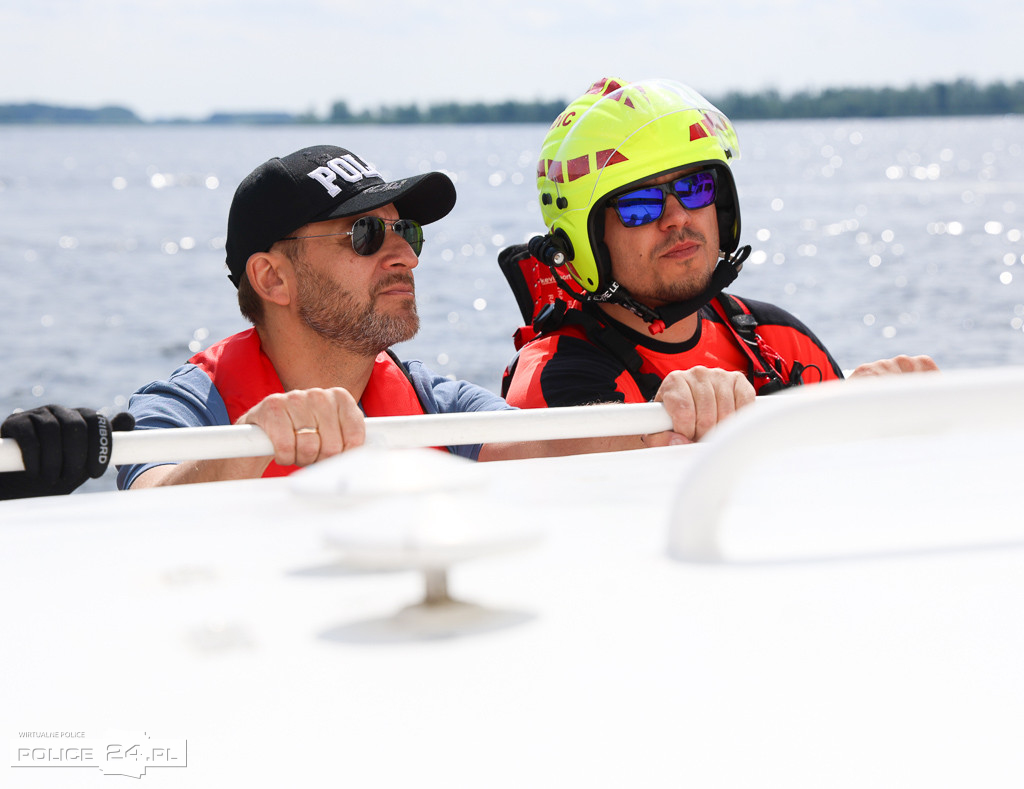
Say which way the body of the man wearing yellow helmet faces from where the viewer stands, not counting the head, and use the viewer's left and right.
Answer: facing the viewer and to the right of the viewer

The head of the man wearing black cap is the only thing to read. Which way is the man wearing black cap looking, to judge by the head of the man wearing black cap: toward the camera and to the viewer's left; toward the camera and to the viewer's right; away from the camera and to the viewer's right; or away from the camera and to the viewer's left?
toward the camera and to the viewer's right

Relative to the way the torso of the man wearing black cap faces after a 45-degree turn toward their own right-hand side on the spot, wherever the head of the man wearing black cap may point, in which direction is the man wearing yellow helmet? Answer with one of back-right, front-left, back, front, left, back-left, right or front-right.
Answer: left

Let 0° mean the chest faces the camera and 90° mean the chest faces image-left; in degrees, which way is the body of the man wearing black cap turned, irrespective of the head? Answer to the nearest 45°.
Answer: approximately 315°
